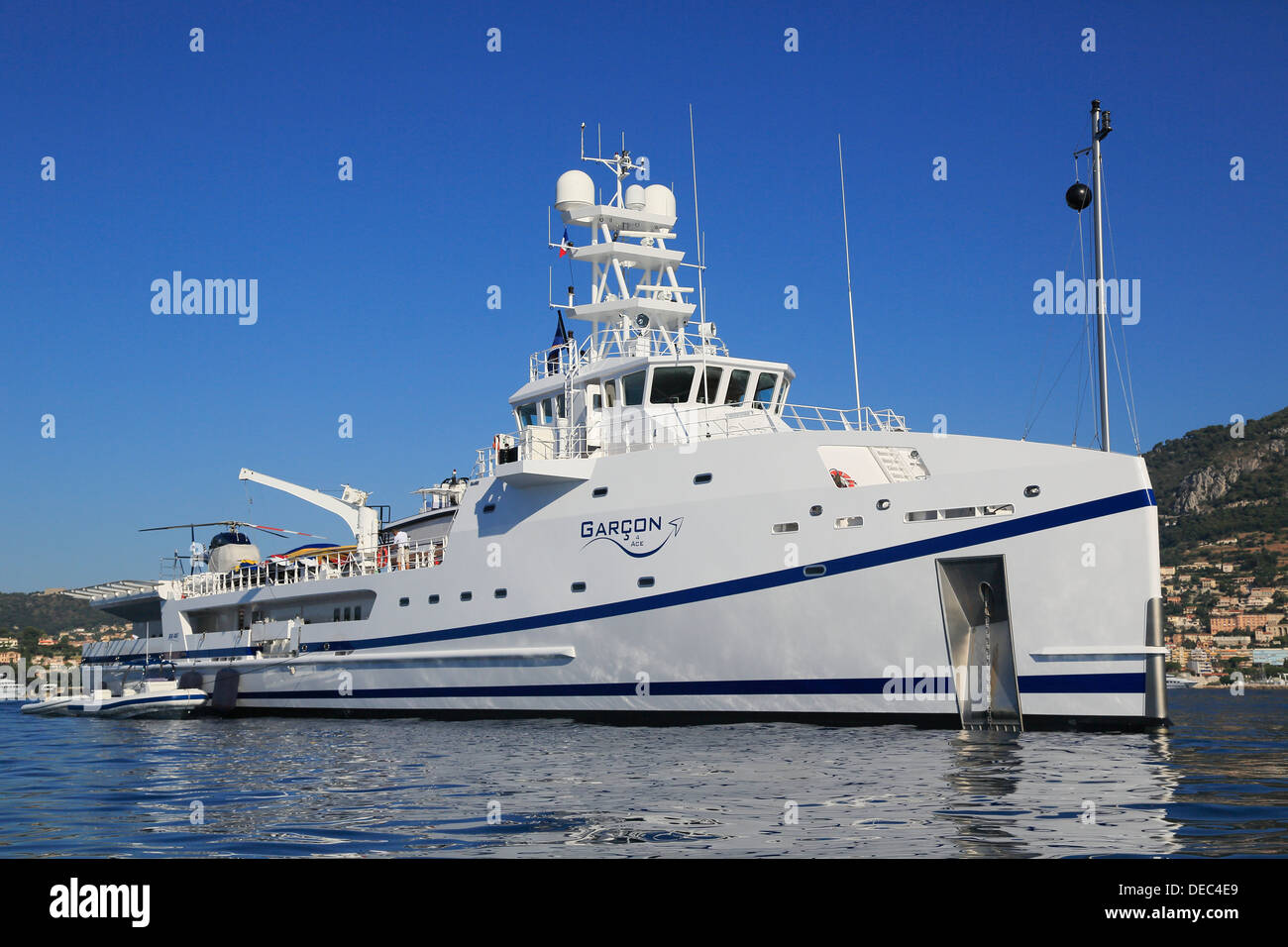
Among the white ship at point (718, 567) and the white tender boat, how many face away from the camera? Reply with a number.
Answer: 0

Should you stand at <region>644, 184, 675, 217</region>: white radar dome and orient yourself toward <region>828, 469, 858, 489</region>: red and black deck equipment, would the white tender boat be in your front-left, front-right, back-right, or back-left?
back-right

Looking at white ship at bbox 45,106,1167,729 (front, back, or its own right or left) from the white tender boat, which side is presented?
back

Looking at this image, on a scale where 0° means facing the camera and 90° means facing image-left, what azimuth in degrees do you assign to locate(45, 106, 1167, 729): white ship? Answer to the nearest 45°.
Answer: approximately 315°
